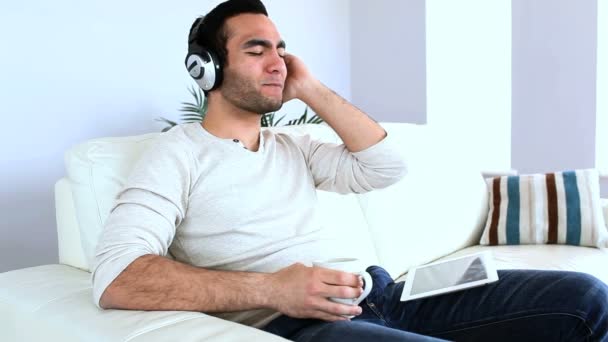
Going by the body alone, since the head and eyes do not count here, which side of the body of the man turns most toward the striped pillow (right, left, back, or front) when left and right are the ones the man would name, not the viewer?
left

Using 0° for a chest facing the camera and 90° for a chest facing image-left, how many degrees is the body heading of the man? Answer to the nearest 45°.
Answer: approximately 315°

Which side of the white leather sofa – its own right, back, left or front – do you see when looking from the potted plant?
back

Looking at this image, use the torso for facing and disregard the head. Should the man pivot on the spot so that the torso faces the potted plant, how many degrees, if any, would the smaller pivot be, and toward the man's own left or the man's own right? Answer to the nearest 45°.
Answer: approximately 135° to the man's own left

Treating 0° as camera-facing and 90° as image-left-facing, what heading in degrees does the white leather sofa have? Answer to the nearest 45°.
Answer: approximately 315°
